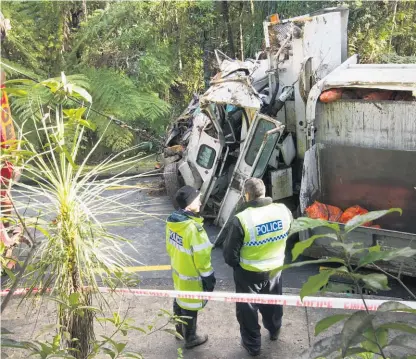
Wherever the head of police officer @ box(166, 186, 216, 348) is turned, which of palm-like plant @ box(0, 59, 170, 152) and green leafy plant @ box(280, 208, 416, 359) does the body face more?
the palm-like plant

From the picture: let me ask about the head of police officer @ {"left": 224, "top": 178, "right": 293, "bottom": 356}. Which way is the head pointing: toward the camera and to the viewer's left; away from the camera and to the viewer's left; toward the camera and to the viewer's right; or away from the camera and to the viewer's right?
away from the camera and to the viewer's left

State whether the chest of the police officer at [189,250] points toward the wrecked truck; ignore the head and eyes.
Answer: yes

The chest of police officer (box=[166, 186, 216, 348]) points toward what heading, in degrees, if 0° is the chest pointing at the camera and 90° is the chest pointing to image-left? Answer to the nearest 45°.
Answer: approximately 225°

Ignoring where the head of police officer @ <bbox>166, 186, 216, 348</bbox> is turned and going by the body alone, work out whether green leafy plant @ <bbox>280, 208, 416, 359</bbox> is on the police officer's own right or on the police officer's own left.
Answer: on the police officer's own right

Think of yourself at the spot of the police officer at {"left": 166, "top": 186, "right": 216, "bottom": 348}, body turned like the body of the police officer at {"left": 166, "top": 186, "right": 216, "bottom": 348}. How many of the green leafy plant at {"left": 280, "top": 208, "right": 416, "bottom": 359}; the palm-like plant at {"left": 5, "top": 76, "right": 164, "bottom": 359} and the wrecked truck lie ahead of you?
1

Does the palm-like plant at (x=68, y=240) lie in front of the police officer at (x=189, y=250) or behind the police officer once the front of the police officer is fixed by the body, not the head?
behind

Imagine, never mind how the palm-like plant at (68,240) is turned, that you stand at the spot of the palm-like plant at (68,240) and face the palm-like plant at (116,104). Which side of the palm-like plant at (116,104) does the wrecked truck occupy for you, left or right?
right

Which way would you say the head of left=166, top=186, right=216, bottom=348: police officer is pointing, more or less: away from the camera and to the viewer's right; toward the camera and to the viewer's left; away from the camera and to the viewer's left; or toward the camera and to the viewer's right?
away from the camera and to the viewer's right

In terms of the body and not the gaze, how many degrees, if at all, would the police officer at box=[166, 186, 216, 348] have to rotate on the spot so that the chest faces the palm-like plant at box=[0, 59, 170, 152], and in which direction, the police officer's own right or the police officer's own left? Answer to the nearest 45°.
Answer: approximately 45° to the police officer's own left
